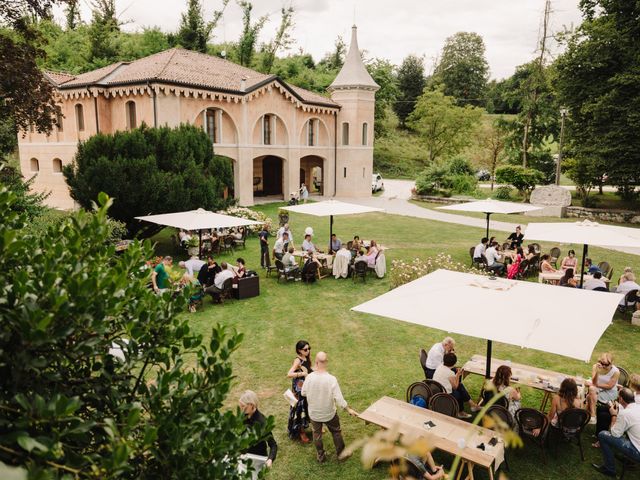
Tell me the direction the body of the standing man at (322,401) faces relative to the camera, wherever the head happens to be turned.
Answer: away from the camera

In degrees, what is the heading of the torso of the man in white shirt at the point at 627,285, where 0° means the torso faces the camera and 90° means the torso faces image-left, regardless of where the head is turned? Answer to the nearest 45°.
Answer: approximately 90°

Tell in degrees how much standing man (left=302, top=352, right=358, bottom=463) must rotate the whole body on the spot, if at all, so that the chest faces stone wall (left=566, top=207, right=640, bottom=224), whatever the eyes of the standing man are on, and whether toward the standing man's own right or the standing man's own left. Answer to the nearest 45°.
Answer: approximately 45° to the standing man's own right

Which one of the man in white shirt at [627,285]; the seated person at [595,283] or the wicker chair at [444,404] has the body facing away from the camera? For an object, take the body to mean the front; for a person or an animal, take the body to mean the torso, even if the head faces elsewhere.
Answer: the seated person

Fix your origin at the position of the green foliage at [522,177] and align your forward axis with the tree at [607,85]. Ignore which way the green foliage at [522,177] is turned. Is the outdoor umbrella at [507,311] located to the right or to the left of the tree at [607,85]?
right

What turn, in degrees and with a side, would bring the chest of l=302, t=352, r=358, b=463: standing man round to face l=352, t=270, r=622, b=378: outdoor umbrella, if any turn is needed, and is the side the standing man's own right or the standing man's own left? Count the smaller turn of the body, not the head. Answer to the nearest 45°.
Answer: approximately 90° to the standing man's own right

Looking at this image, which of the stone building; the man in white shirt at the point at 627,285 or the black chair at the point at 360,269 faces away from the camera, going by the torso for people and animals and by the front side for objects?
the black chair

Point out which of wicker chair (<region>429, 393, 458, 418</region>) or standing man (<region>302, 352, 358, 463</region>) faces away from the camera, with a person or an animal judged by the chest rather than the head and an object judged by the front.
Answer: the standing man

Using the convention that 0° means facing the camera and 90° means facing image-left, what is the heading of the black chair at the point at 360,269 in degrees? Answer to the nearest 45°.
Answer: approximately 180°
